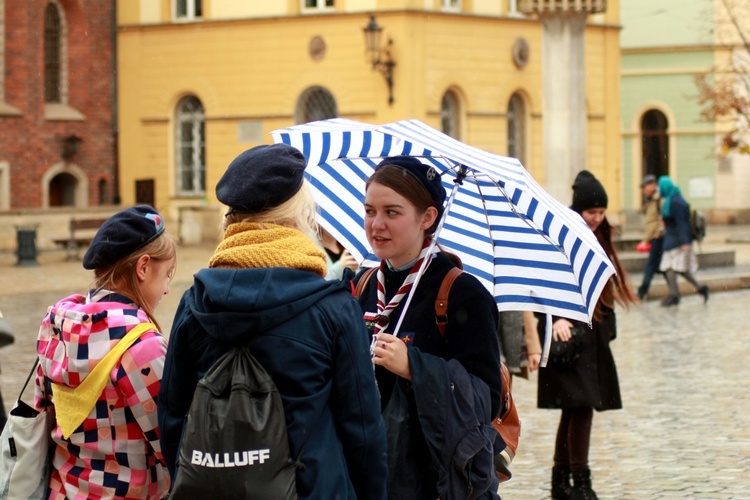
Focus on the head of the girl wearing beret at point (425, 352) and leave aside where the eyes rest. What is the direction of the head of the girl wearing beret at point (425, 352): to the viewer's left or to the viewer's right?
to the viewer's left

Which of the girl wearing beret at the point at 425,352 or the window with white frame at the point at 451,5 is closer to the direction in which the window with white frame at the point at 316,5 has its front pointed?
the girl wearing beret

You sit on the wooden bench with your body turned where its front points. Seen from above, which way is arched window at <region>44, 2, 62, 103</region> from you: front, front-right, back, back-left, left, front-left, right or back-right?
back-right

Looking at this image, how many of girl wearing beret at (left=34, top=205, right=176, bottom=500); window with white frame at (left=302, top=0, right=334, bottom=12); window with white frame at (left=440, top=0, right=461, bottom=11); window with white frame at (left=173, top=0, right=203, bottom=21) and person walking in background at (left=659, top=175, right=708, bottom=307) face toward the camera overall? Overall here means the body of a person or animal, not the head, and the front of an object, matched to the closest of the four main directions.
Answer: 3

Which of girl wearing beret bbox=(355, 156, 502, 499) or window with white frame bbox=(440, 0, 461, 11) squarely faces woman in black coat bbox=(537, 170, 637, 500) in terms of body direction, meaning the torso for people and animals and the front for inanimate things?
the window with white frame

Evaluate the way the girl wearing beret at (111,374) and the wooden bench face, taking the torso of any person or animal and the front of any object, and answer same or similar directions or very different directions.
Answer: very different directions

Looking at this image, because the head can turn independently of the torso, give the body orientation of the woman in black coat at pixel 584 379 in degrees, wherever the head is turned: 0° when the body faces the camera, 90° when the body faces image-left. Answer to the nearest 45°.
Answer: approximately 45°

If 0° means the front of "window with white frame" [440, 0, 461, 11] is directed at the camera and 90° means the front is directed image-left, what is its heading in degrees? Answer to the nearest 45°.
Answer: approximately 0°

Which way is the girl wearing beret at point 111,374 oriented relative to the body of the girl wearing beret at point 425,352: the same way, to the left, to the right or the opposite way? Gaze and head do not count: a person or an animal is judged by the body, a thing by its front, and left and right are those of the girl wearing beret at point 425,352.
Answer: the opposite way

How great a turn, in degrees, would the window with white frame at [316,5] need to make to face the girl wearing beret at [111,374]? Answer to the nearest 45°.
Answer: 0° — it already faces them

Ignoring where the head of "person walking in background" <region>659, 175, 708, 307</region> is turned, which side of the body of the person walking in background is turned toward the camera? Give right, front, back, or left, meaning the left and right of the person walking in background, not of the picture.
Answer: left

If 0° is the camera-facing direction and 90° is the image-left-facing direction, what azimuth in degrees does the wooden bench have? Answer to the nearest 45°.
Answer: approximately 45°
